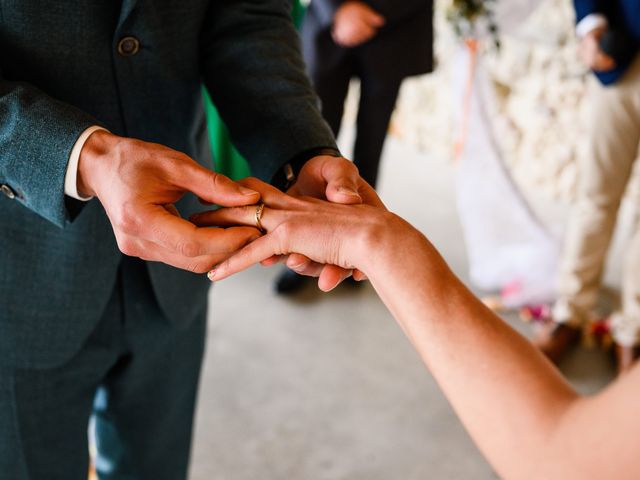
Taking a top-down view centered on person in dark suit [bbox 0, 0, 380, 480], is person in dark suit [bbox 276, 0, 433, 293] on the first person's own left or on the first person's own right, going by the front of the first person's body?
on the first person's own left

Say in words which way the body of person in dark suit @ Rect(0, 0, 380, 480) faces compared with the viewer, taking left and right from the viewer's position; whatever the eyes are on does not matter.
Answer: facing the viewer and to the right of the viewer
